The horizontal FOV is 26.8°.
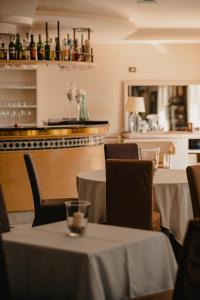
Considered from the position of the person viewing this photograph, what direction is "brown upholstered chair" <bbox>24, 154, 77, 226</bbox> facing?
facing to the right of the viewer

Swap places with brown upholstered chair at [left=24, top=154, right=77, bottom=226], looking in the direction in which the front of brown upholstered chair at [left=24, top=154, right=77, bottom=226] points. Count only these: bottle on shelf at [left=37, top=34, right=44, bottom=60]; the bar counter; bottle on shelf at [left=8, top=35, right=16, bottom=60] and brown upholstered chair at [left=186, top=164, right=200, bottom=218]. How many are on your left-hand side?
3

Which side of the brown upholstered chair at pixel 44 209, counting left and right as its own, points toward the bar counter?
left

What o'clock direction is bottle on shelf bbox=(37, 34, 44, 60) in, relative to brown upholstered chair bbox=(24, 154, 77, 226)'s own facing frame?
The bottle on shelf is roughly at 9 o'clock from the brown upholstered chair.

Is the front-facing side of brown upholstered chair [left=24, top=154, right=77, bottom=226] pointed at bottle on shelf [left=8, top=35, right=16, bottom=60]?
no

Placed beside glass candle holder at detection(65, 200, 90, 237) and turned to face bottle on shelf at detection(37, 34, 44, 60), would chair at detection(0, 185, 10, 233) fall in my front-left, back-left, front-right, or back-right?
front-left

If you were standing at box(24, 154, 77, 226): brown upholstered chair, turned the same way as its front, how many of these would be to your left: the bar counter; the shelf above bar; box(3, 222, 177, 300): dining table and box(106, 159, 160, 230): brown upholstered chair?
2

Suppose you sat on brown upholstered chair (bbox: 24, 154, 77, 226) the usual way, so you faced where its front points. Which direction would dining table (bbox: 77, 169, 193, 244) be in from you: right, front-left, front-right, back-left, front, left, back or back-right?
front

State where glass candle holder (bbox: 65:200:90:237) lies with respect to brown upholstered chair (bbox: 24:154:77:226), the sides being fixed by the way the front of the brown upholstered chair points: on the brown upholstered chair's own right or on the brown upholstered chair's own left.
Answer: on the brown upholstered chair's own right

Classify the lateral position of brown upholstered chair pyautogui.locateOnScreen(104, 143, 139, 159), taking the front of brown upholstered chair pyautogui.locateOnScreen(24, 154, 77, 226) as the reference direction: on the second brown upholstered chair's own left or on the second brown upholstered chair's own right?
on the second brown upholstered chair's own left
